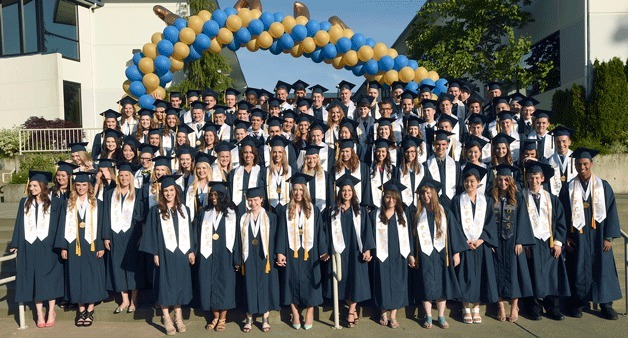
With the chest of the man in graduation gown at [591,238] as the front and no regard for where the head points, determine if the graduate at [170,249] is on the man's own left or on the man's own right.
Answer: on the man's own right

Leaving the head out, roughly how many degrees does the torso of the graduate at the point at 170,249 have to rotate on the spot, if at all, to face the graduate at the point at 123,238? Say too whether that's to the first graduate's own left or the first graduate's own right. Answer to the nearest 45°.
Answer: approximately 135° to the first graduate's own right

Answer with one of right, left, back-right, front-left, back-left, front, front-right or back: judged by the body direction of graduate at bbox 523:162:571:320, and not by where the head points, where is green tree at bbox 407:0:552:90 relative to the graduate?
back

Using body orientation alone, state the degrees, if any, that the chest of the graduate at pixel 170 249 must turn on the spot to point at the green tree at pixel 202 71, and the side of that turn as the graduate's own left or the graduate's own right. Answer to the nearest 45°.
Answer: approximately 180°

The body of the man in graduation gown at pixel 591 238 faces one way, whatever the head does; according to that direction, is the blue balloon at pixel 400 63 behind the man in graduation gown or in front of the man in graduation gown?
behind

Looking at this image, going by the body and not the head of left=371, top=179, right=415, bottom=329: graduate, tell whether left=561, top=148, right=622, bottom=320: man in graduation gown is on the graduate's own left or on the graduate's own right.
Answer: on the graduate's own left

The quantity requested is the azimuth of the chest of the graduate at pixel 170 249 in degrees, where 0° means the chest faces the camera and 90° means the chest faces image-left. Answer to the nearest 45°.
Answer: approximately 0°

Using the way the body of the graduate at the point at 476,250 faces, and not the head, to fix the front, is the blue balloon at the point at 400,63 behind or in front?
behind

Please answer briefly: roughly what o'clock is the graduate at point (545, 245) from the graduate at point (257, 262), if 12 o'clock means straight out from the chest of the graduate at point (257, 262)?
the graduate at point (545, 245) is roughly at 9 o'clock from the graduate at point (257, 262).
